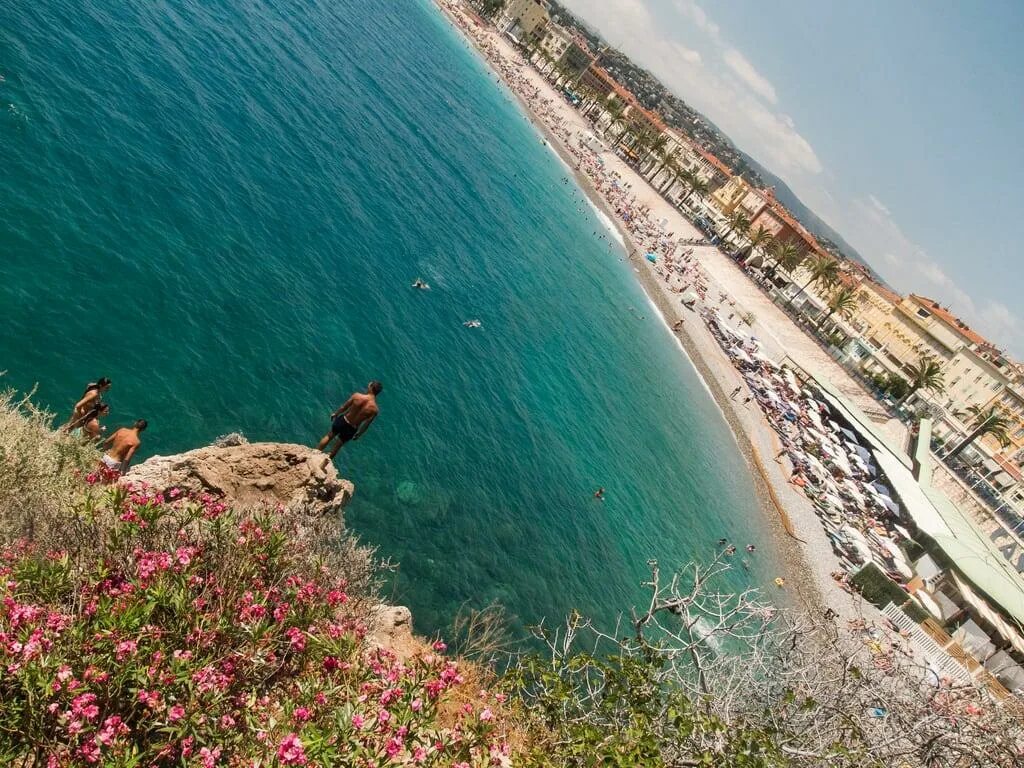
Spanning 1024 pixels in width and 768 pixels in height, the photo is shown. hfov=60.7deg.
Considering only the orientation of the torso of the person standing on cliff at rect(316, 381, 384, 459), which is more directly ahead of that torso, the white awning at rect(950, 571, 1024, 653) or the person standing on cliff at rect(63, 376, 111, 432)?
the white awning

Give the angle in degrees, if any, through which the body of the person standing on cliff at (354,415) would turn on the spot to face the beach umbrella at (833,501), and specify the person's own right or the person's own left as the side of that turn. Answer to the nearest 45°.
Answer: approximately 45° to the person's own right

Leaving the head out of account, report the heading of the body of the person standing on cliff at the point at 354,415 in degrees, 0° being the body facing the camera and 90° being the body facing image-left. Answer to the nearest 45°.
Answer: approximately 180°

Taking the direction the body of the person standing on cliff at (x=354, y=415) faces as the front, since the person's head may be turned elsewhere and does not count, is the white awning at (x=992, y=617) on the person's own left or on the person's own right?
on the person's own right

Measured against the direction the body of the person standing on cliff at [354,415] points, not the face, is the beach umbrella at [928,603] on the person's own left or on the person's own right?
on the person's own right

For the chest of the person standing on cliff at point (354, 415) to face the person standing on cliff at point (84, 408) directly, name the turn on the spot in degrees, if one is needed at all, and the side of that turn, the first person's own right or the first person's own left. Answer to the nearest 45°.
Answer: approximately 135° to the first person's own left

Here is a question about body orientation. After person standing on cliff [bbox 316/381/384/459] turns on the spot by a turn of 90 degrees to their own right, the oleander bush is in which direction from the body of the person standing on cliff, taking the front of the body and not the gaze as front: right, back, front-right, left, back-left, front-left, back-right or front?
right

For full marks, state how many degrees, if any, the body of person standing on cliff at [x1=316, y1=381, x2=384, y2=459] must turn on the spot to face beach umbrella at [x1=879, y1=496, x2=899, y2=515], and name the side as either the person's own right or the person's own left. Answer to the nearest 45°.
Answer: approximately 45° to the person's own right

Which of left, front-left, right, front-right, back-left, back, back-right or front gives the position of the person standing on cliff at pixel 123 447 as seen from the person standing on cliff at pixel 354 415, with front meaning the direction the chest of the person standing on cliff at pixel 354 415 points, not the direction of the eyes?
back-left
